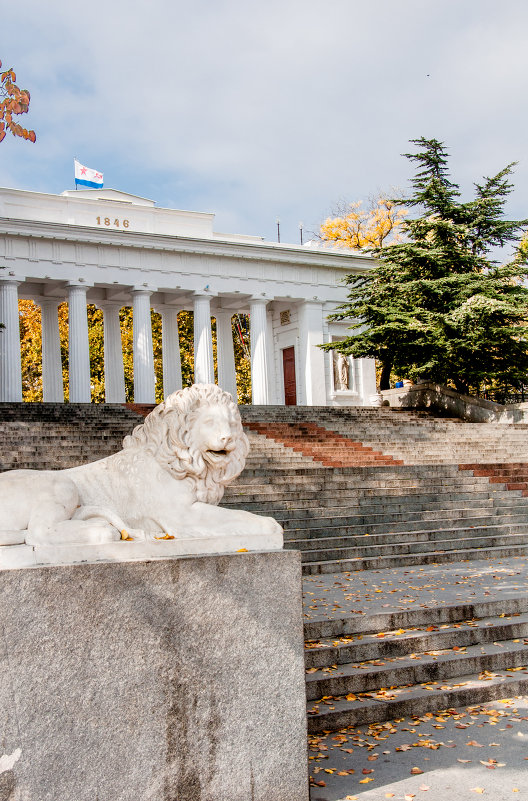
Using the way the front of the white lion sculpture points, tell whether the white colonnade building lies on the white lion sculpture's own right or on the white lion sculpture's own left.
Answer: on the white lion sculpture's own left

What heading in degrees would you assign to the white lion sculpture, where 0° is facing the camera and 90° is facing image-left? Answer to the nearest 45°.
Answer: approximately 270°

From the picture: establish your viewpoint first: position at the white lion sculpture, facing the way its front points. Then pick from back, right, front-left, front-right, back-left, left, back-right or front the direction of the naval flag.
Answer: left

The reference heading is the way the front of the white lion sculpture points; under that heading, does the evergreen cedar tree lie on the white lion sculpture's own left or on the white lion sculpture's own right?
on the white lion sculpture's own left
